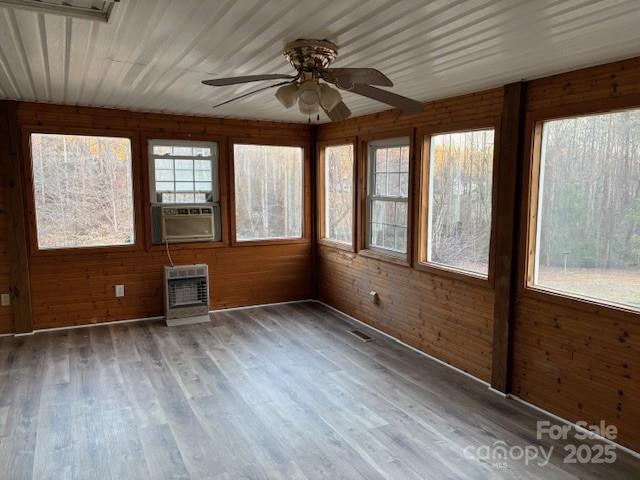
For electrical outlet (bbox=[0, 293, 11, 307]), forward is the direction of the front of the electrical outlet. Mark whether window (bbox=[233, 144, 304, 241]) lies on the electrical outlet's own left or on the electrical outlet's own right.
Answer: on the electrical outlet's own left

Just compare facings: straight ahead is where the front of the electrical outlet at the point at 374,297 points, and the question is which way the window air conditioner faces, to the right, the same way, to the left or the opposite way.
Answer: to the left

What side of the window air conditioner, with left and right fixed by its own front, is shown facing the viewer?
front

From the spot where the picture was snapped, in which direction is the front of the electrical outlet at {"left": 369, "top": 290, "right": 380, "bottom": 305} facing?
facing the viewer and to the left of the viewer

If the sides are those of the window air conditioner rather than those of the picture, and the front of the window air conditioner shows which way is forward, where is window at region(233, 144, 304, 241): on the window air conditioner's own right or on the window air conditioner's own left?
on the window air conditioner's own left

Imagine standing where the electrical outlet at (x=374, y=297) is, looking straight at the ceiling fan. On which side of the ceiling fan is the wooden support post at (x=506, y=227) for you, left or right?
left

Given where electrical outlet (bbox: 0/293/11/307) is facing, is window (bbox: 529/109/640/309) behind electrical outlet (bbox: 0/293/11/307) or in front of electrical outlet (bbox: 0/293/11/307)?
in front

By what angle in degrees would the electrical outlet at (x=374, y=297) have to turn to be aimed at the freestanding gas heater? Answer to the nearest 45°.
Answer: approximately 45° to its right

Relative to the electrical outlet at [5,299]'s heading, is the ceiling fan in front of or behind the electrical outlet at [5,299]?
in front
